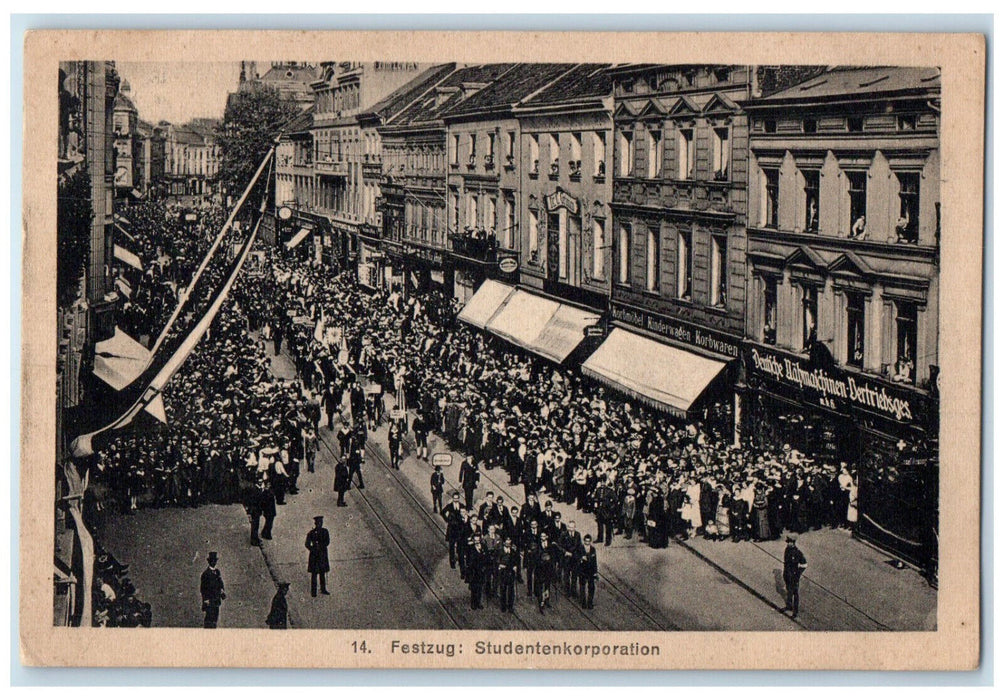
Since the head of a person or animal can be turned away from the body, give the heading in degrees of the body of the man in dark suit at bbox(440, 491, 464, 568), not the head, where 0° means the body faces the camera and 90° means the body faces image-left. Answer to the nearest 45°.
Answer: approximately 0°
